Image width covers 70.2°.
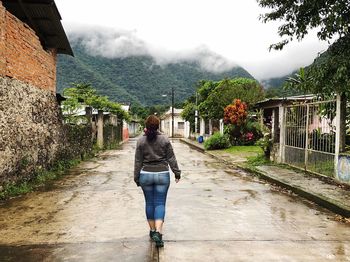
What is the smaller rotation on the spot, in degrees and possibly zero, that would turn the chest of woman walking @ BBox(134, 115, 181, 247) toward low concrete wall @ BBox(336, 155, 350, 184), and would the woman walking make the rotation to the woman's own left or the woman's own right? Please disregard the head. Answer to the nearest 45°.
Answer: approximately 45° to the woman's own right

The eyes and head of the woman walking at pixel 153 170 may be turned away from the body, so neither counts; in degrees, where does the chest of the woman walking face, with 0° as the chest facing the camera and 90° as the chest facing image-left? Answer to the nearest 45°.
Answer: approximately 180°

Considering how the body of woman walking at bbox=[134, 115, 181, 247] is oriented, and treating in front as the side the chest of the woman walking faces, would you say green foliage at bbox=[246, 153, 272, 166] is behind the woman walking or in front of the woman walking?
in front

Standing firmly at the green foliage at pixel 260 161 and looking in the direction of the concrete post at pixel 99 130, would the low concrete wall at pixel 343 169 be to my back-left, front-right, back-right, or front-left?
back-left

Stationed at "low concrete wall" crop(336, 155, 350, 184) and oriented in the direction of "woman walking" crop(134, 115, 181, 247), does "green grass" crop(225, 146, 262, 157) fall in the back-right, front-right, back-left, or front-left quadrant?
back-right

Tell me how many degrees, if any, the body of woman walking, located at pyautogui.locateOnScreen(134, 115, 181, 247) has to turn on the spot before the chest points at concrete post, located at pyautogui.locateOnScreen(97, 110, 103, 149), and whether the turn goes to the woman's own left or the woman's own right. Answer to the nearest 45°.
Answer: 0° — they already face it

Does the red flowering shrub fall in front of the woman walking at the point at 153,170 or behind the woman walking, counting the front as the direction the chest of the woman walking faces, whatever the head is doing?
in front
